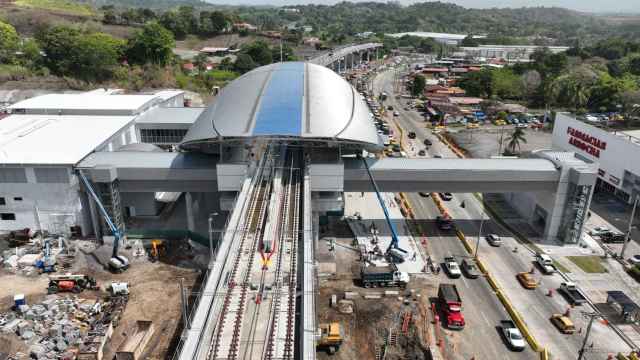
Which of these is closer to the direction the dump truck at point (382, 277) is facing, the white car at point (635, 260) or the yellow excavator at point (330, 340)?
the white car

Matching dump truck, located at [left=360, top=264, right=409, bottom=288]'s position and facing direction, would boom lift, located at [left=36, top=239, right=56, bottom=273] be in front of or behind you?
behind

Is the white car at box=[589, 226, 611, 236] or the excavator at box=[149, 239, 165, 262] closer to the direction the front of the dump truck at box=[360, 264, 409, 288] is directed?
the white car

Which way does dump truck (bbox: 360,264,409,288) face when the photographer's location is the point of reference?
facing to the right of the viewer

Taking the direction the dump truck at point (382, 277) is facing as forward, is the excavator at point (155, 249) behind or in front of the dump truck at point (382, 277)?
behind

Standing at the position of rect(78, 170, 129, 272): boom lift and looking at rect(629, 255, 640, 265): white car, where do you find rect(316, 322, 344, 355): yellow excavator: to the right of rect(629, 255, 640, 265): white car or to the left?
right

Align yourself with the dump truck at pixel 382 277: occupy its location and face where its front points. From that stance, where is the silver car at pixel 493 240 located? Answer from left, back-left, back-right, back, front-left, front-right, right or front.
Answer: front-left

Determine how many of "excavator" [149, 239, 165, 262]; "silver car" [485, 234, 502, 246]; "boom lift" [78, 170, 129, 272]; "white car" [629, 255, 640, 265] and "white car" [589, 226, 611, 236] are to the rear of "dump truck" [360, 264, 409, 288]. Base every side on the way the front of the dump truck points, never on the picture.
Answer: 2

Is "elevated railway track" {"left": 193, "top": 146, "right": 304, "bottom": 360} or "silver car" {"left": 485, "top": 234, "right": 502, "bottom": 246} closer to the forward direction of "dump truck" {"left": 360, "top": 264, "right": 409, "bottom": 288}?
the silver car

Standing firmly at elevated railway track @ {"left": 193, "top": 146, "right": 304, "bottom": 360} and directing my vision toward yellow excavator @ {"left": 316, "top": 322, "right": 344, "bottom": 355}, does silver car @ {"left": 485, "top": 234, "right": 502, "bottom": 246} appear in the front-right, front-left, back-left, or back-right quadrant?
front-left

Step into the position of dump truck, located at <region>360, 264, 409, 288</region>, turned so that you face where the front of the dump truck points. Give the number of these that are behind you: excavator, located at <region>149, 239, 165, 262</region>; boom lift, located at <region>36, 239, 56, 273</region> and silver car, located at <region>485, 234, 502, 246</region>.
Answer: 2

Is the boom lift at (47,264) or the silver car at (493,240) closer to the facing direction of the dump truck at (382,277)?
the silver car

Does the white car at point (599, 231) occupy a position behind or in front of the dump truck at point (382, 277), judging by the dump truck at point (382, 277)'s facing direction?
in front

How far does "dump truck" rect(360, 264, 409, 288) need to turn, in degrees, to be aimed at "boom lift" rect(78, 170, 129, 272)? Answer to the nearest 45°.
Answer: approximately 180°

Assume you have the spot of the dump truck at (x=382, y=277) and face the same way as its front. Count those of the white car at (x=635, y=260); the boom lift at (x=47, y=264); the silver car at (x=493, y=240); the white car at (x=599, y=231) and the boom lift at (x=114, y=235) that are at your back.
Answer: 2

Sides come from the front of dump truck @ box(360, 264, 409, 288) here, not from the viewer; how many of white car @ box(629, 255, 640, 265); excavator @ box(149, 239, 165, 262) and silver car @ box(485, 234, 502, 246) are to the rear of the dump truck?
1
